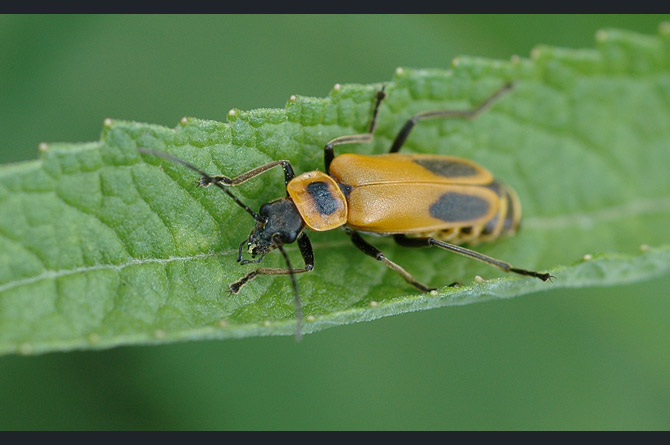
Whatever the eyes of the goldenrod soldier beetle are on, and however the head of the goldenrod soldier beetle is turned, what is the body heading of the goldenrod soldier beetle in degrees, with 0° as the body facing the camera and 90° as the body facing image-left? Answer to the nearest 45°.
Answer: approximately 90°
